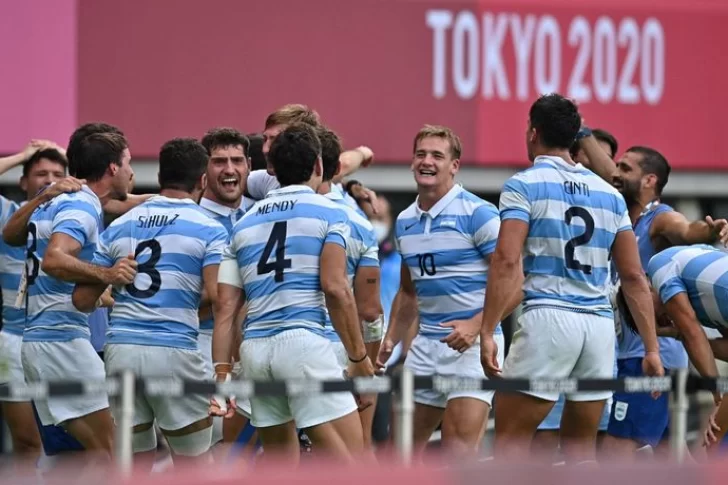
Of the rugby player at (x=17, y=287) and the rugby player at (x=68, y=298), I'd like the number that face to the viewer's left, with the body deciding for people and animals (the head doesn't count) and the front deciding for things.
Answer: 0

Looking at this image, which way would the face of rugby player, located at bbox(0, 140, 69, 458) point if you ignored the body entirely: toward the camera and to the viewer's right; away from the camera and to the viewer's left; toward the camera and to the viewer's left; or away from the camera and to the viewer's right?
toward the camera and to the viewer's right

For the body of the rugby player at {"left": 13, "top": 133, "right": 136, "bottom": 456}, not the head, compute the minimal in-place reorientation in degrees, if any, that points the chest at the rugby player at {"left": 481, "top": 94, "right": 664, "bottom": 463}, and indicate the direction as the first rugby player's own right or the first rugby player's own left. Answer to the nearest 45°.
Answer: approximately 45° to the first rugby player's own right

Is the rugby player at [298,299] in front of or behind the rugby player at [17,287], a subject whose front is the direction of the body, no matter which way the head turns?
in front

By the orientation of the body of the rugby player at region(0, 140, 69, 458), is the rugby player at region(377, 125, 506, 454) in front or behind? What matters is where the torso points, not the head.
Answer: in front

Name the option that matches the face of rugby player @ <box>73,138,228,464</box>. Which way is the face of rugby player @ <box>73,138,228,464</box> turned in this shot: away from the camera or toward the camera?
away from the camera

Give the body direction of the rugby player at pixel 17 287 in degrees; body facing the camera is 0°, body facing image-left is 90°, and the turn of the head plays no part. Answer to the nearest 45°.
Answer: approximately 315°

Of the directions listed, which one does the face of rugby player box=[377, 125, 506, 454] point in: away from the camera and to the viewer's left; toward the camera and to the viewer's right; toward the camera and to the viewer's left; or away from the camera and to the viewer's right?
toward the camera and to the viewer's left

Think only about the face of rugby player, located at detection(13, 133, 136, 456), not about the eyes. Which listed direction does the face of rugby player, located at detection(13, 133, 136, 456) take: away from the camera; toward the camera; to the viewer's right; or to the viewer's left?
to the viewer's right

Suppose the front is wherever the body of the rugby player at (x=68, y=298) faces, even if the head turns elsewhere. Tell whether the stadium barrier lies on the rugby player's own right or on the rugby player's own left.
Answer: on the rugby player's own right
